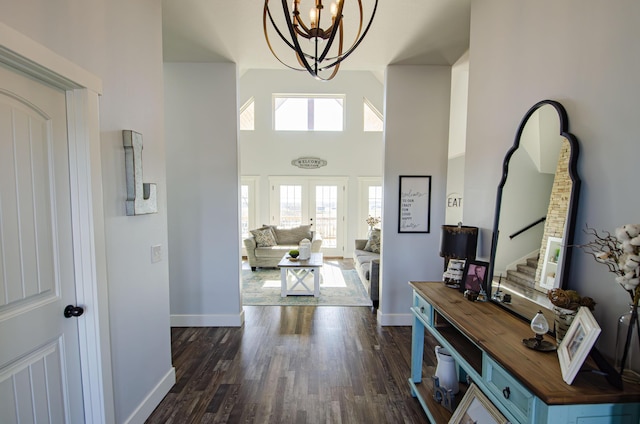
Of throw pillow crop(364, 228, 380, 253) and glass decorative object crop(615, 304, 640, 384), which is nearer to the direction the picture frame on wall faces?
the glass decorative object

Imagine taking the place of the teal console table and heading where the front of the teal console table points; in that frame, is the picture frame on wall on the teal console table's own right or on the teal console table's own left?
on the teal console table's own right

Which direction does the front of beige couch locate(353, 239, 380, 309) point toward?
to the viewer's left

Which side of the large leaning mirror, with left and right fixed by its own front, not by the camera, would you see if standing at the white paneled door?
front

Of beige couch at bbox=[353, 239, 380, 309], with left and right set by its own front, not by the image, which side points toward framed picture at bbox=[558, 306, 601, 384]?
left

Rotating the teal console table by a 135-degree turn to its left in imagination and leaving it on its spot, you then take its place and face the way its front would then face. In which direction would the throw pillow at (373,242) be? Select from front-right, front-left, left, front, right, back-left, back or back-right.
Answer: back-left

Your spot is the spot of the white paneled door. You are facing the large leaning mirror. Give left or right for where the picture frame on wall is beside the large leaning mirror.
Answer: left

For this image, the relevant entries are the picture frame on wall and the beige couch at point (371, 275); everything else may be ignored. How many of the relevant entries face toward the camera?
1

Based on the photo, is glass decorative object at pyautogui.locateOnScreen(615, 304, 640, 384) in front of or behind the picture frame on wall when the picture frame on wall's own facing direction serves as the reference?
in front
